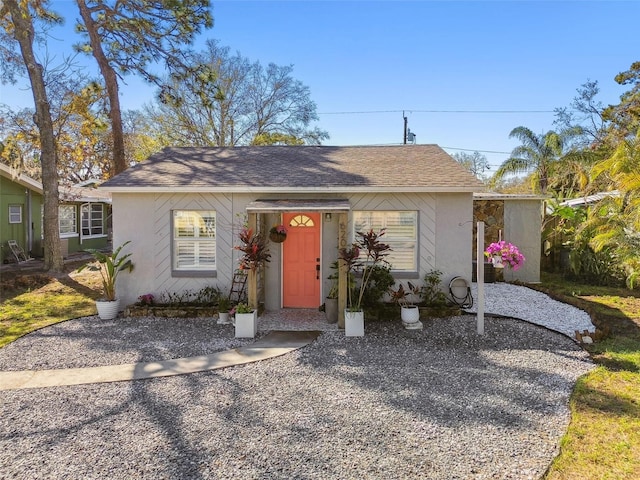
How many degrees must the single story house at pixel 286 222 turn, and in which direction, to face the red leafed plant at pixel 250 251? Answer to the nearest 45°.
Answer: approximately 45° to its right

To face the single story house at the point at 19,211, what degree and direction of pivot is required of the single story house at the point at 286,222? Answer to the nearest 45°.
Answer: approximately 135° to its right

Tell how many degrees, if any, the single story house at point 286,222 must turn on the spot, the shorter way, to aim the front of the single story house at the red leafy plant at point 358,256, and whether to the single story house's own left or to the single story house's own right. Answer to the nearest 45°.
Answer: approximately 45° to the single story house's own left

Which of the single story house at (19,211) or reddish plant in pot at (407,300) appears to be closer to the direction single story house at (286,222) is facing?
the reddish plant in pot

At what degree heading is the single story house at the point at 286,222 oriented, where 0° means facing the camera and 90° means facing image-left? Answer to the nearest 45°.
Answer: approximately 0°

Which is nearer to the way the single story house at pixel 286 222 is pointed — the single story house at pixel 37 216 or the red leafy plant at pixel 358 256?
the red leafy plant

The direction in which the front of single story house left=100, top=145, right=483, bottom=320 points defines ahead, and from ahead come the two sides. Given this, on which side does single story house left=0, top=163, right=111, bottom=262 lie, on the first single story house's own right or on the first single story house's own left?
on the first single story house's own right

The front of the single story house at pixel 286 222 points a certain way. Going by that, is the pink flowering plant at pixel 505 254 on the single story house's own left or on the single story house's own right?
on the single story house's own left
